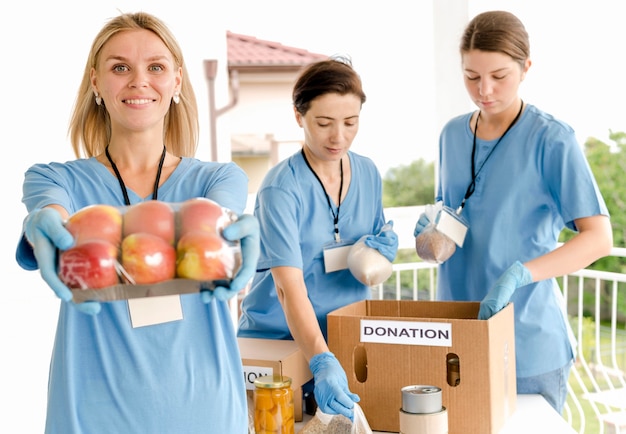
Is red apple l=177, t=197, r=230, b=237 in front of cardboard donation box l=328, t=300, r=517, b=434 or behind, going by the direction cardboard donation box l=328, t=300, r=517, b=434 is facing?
in front

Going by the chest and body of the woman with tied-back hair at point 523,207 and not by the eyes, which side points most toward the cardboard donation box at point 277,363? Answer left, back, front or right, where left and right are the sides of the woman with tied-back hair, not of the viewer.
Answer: front

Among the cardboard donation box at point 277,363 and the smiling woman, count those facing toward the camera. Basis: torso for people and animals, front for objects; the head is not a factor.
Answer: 2

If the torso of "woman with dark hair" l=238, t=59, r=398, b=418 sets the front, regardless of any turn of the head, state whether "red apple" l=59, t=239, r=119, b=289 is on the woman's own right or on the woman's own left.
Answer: on the woman's own right

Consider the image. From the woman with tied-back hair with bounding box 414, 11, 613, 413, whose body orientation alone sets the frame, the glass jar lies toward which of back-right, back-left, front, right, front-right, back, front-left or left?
front

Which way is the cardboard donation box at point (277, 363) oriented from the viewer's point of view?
toward the camera

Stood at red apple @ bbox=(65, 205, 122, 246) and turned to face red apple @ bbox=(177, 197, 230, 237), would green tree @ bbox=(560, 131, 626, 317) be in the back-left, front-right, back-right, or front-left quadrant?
front-left

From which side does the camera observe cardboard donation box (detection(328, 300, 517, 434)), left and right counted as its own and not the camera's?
front

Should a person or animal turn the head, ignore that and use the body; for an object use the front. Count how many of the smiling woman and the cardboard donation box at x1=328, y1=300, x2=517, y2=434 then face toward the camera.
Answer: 2

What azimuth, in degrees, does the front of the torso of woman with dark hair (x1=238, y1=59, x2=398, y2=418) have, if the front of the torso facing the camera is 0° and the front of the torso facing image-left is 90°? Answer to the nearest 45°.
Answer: approximately 315°

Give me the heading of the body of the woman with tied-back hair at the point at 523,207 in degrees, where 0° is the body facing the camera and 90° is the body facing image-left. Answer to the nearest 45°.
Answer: approximately 45°

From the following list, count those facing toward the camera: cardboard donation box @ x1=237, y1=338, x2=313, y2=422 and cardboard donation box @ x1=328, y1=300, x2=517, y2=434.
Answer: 2
